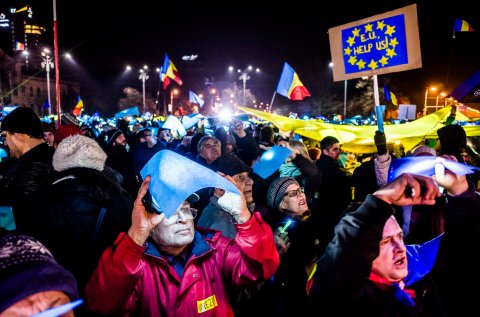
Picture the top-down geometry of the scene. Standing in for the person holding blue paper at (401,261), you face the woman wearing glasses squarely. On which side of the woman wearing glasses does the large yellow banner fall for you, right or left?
right

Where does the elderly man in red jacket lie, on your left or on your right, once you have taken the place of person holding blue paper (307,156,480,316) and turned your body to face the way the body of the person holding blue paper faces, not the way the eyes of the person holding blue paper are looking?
on your right

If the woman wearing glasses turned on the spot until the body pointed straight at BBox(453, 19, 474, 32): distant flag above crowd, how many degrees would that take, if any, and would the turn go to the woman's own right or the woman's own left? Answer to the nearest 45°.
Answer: approximately 90° to the woman's own left

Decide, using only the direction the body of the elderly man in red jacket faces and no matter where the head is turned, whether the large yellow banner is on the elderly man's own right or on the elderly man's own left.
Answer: on the elderly man's own left

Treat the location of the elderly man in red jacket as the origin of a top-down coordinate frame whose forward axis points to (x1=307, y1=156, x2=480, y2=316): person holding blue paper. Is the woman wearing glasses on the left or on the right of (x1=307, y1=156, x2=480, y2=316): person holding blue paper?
left
